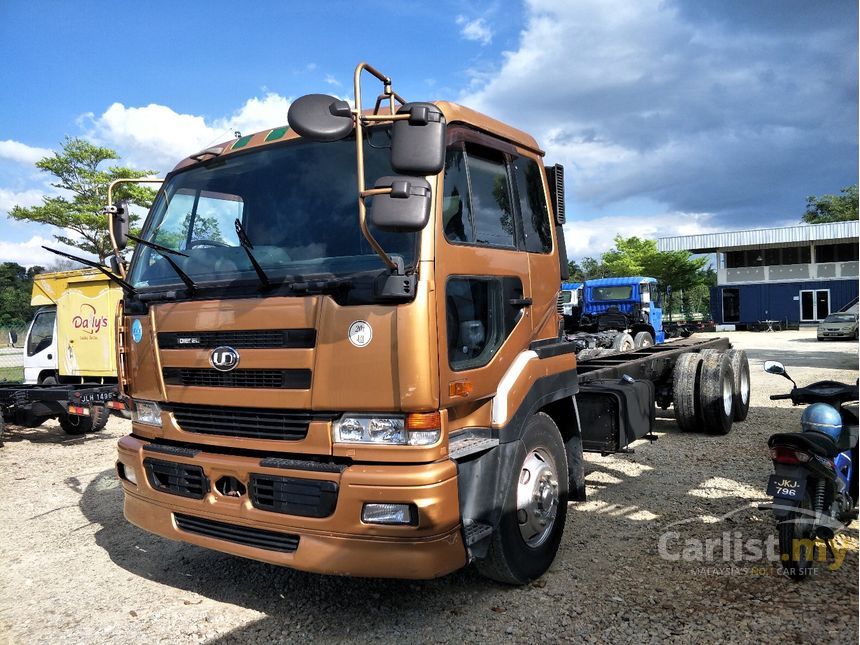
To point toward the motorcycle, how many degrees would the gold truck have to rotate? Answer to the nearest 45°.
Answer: approximately 135° to its left

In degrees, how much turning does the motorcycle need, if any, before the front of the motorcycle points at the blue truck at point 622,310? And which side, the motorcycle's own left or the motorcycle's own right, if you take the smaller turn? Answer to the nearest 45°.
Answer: approximately 45° to the motorcycle's own left

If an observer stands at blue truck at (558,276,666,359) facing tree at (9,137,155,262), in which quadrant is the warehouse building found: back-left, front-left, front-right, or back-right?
back-right

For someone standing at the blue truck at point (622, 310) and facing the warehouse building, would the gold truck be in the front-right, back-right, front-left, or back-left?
back-right

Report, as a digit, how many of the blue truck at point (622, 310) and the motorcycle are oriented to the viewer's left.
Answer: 0

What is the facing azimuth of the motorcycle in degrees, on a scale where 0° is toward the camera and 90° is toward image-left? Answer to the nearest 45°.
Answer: approximately 225°

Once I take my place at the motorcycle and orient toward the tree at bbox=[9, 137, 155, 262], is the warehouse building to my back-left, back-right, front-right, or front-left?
front-right
